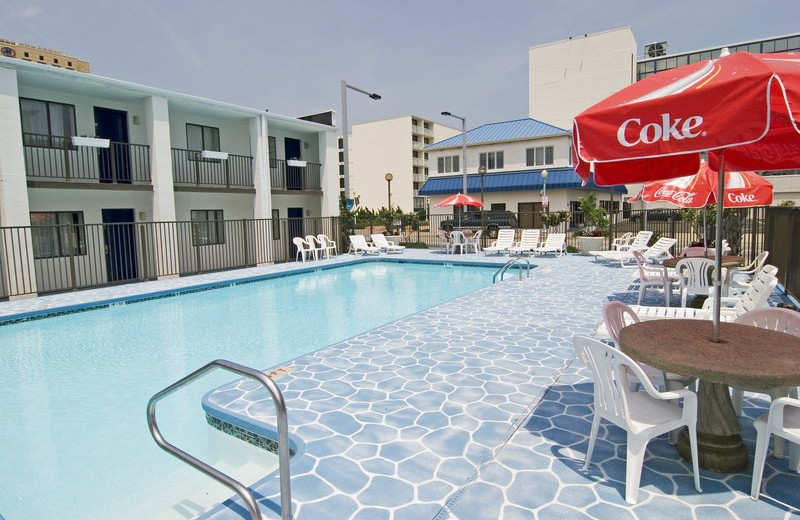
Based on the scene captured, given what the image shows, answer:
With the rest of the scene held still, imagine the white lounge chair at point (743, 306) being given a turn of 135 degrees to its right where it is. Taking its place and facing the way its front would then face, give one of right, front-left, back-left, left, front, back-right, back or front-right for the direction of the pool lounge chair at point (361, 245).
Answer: left

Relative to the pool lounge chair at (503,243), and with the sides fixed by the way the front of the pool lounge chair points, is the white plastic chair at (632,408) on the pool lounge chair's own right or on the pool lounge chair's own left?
on the pool lounge chair's own left

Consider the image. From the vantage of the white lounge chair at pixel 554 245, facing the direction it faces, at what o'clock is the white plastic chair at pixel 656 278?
The white plastic chair is roughly at 10 o'clock from the white lounge chair.

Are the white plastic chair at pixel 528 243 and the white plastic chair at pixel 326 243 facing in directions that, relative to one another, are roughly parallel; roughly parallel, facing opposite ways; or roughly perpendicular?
roughly perpendicular

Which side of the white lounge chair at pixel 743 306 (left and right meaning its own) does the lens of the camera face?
left

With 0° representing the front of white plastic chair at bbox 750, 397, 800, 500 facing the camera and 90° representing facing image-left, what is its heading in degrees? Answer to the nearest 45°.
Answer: approximately 135°

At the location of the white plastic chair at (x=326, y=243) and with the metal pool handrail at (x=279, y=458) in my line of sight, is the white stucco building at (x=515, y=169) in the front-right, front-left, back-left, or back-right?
back-left

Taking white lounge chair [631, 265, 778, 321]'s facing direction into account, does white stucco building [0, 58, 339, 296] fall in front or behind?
in front

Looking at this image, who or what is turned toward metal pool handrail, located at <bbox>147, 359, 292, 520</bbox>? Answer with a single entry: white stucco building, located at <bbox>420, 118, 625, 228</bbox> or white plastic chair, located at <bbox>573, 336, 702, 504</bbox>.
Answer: the white stucco building

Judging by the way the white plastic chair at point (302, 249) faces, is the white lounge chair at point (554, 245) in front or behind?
in front

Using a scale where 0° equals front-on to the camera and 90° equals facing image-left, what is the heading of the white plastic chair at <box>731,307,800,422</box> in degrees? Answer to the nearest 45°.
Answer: approximately 45°

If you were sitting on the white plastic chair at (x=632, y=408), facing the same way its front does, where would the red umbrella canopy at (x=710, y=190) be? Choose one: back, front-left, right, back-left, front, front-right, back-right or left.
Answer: front-left

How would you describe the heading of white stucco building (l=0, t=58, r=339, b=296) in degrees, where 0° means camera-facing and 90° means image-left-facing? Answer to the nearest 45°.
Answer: approximately 315°
